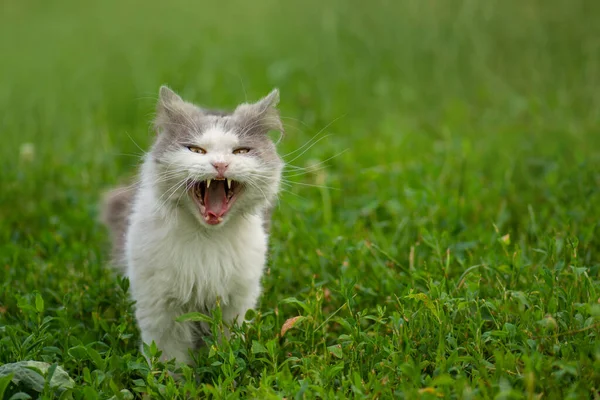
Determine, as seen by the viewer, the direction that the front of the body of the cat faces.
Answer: toward the camera
